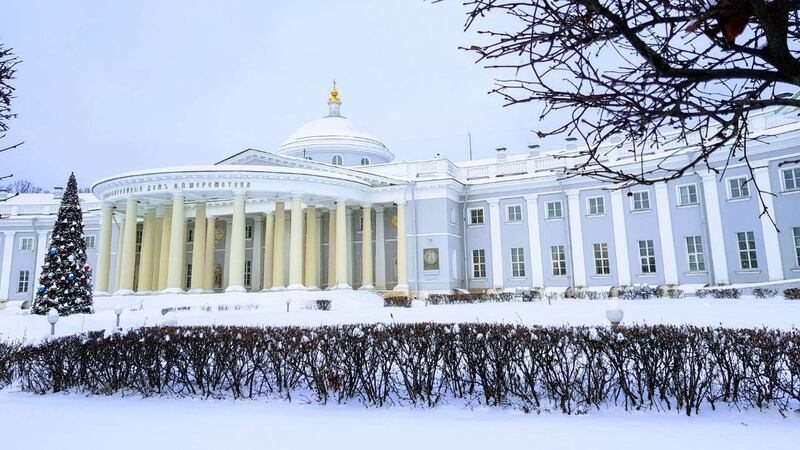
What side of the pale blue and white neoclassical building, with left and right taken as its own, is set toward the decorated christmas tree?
front

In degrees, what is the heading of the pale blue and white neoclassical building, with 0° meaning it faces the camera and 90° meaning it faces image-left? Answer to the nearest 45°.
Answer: approximately 45°
